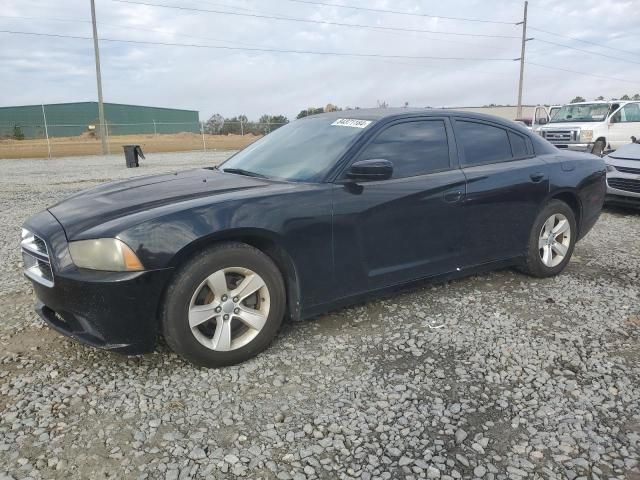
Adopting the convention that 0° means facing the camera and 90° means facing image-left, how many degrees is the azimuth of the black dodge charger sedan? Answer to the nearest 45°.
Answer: approximately 45°

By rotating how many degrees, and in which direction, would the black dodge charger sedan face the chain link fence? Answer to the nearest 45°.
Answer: approximately 135° to its right

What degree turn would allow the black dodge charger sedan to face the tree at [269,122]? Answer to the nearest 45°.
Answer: approximately 135° to its right
